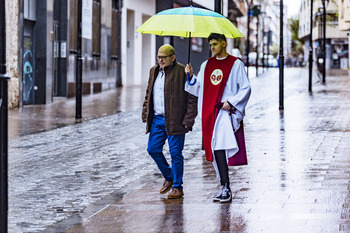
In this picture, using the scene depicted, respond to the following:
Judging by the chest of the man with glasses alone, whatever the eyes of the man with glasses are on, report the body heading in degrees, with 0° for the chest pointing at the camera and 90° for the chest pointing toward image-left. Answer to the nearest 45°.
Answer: approximately 45°

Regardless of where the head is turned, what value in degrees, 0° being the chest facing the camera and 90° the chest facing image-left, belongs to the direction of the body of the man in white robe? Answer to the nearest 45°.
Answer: approximately 45°
